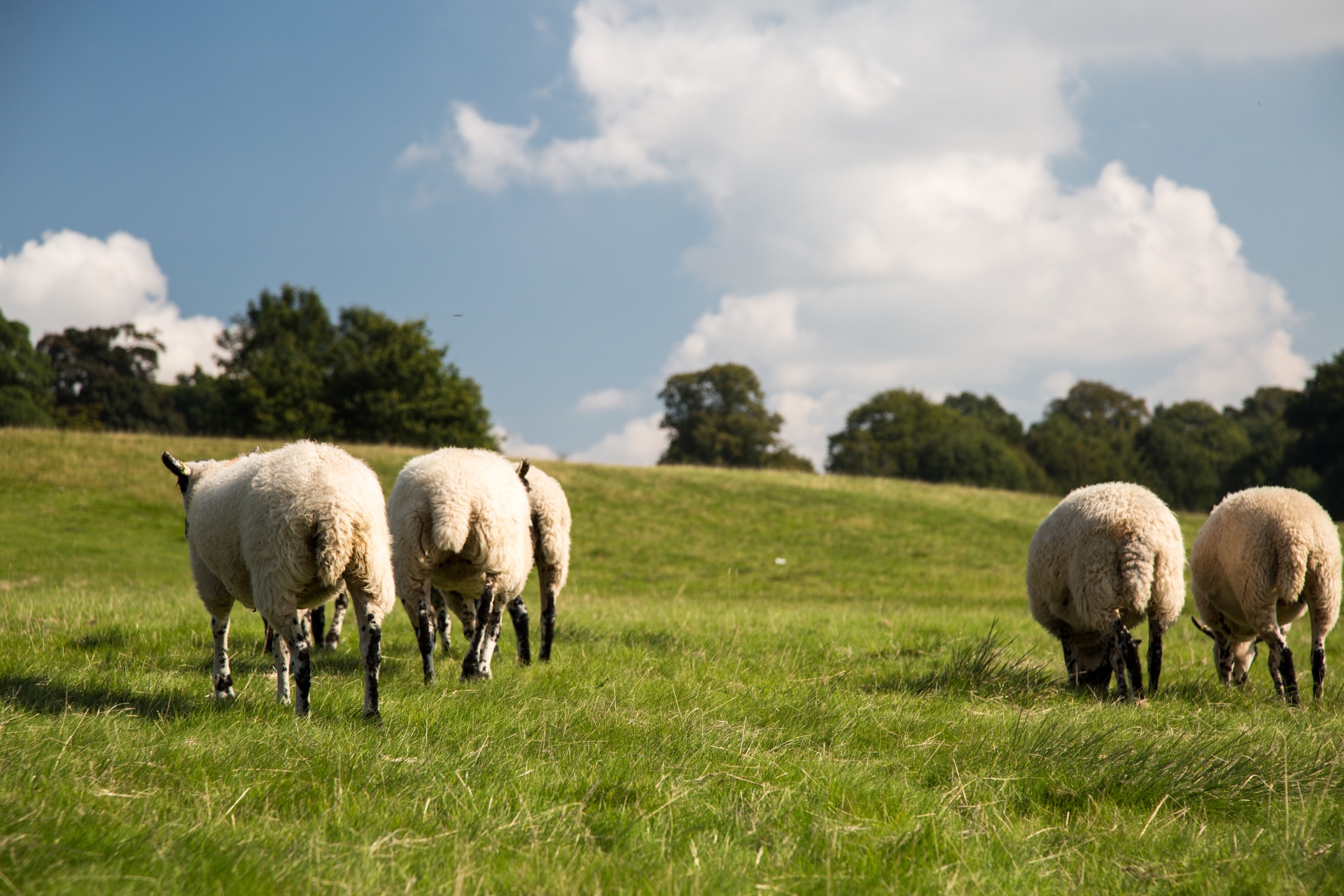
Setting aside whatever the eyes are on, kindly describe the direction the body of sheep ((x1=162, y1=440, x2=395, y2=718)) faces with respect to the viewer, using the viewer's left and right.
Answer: facing away from the viewer and to the left of the viewer

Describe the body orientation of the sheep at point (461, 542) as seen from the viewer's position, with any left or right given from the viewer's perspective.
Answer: facing away from the viewer

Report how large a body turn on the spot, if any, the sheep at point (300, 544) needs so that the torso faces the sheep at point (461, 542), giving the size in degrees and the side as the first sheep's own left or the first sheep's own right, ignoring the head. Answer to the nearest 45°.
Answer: approximately 90° to the first sheep's own right

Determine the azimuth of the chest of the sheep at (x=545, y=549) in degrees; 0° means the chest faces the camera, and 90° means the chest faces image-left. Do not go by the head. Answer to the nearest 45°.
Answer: approximately 135°

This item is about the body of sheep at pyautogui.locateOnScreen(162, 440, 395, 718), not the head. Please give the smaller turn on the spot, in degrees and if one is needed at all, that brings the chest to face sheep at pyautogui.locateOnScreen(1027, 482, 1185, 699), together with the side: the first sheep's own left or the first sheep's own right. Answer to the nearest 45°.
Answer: approximately 135° to the first sheep's own right

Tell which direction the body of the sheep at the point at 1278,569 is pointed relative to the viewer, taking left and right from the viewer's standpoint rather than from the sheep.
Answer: facing away from the viewer and to the left of the viewer

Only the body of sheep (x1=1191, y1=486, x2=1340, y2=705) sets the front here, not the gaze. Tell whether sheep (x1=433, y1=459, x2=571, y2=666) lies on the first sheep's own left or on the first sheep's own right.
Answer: on the first sheep's own left

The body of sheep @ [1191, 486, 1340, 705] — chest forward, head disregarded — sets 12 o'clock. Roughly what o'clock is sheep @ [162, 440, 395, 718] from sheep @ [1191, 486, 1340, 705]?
sheep @ [162, 440, 395, 718] is roughly at 9 o'clock from sheep @ [1191, 486, 1340, 705].

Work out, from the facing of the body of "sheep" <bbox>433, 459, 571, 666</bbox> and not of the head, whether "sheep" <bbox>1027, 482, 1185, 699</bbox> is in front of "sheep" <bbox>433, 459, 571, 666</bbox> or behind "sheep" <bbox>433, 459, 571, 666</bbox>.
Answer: behind
